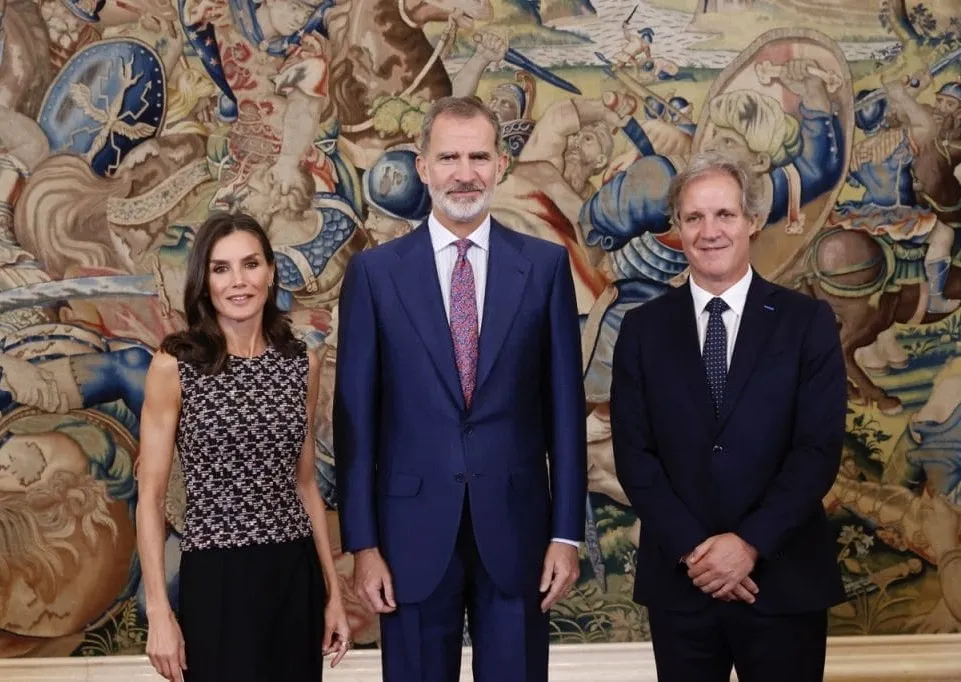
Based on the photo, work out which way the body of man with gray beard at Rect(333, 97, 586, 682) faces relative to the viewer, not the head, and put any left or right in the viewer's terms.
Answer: facing the viewer

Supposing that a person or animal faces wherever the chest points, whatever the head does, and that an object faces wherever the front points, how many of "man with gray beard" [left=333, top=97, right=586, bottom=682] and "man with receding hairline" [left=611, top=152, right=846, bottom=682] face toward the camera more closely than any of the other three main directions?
2

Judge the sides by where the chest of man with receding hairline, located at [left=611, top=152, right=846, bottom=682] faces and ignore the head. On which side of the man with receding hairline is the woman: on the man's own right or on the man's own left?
on the man's own right

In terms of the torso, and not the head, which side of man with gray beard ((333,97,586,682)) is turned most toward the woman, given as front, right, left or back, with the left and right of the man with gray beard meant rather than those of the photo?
right

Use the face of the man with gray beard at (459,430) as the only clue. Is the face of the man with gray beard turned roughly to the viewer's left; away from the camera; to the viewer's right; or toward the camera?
toward the camera

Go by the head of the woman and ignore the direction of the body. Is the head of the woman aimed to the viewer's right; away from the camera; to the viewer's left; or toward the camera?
toward the camera

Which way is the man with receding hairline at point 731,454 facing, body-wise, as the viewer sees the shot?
toward the camera

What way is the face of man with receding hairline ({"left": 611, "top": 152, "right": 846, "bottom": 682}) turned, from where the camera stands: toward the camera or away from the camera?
toward the camera

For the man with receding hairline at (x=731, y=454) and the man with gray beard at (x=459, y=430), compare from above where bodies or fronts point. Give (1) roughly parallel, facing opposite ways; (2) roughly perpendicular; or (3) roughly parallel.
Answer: roughly parallel

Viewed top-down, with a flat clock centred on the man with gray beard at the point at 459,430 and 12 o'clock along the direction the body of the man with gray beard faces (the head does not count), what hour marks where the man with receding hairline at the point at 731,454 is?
The man with receding hairline is roughly at 9 o'clock from the man with gray beard.

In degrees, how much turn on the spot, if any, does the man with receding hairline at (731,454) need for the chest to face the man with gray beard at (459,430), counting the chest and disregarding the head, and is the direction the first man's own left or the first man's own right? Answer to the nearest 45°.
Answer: approximately 90° to the first man's own right
